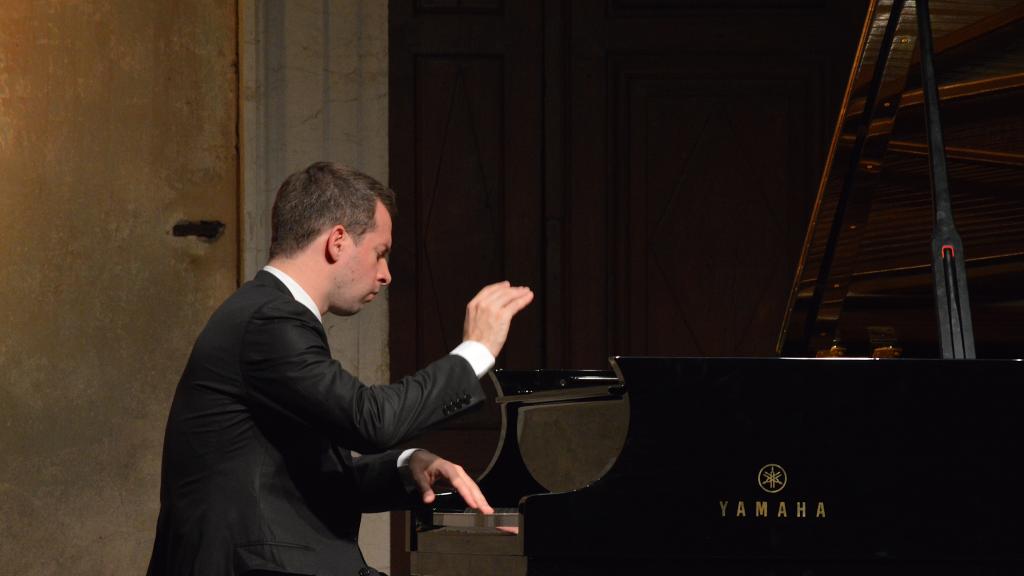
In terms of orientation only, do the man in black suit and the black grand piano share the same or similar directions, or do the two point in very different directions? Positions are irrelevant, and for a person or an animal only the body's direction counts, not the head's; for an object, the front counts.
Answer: very different directions

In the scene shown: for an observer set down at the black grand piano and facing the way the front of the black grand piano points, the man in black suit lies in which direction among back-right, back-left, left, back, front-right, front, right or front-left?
front

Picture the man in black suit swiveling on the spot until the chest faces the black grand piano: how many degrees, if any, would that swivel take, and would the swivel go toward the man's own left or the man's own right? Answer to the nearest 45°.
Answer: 0° — they already face it

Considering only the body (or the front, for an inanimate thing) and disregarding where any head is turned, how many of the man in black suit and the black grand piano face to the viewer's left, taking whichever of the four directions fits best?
1

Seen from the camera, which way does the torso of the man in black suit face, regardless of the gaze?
to the viewer's right

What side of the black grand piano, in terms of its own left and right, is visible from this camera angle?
left

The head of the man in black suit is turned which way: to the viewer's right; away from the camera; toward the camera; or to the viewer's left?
to the viewer's right
